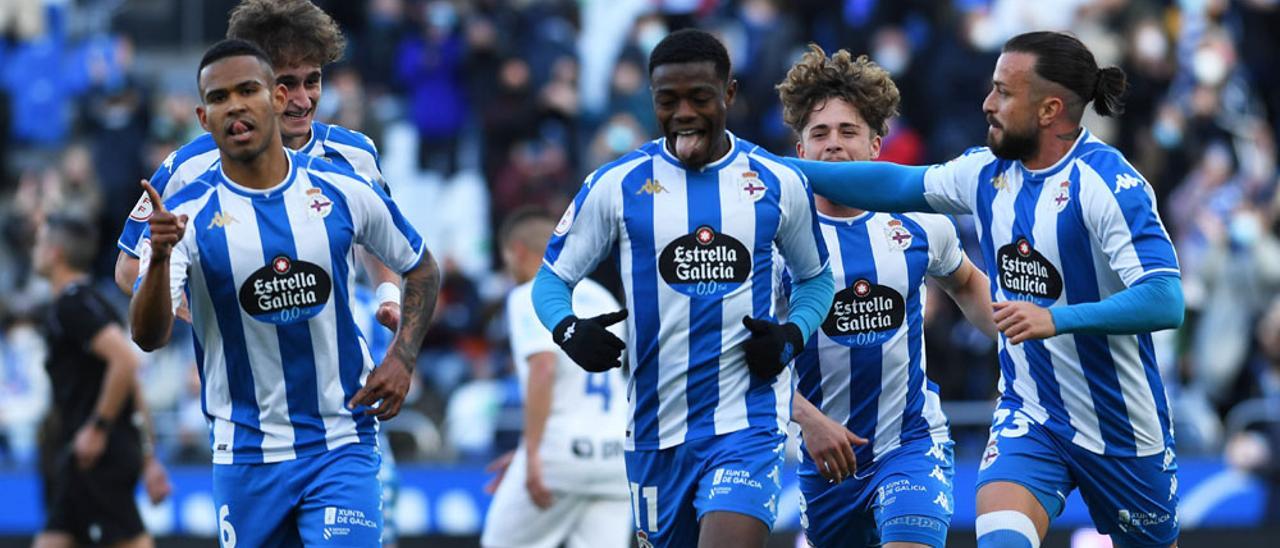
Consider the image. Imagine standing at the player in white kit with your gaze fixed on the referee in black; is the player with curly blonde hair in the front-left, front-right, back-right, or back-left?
back-left

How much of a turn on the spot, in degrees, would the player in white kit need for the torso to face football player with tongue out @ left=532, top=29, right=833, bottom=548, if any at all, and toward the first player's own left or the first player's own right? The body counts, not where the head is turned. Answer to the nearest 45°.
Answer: approximately 135° to the first player's own left

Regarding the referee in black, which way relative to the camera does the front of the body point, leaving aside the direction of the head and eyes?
to the viewer's left

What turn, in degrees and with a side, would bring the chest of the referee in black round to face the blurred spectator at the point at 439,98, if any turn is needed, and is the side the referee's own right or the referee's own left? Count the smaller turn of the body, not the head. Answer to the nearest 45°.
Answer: approximately 135° to the referee's own right

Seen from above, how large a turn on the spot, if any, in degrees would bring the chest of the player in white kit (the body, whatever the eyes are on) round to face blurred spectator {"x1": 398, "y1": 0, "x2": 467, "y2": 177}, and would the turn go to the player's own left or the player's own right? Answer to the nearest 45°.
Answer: approximately 45° to the player's own right

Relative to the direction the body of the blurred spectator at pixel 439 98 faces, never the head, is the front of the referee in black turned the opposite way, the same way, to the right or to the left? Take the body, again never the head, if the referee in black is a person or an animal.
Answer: to the right

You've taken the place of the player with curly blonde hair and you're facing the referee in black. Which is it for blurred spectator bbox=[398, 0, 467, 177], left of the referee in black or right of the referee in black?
right
